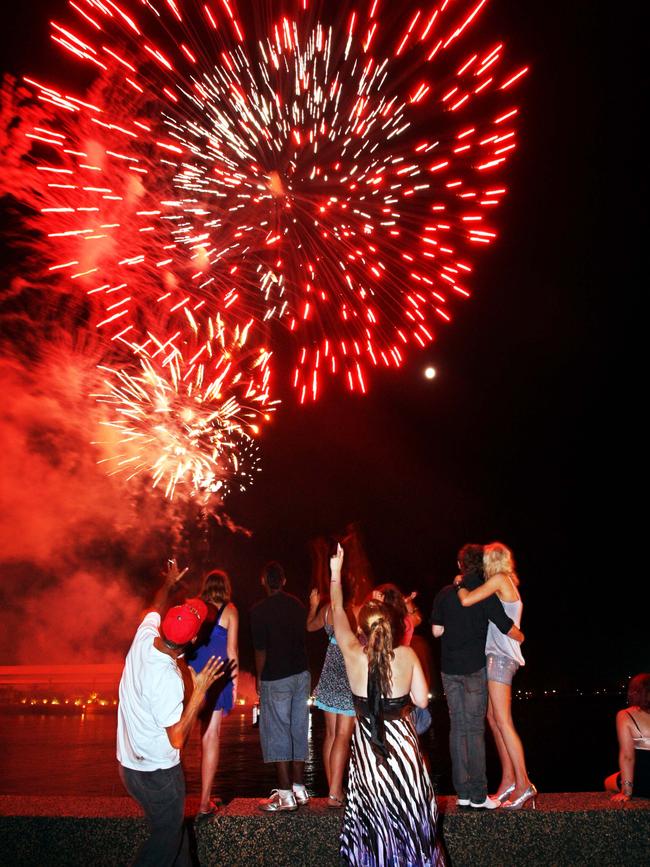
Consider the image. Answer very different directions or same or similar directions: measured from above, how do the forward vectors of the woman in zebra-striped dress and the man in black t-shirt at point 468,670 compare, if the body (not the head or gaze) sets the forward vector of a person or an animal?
same or similar directions

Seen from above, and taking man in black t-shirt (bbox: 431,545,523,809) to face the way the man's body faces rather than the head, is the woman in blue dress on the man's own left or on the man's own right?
on the man's own left

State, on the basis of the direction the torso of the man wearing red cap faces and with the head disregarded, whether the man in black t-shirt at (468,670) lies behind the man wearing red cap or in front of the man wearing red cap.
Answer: in front

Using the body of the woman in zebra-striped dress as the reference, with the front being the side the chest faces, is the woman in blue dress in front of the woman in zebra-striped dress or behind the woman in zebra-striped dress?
in front

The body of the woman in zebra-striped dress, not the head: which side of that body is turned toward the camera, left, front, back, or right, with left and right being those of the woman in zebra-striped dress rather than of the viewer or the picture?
back

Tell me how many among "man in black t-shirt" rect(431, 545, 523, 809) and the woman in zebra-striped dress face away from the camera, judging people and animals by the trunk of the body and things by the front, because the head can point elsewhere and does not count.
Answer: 2

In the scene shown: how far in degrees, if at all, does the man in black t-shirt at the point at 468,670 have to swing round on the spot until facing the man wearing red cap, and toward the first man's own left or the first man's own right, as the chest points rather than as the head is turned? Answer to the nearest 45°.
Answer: approximately 135° to the first man's own left

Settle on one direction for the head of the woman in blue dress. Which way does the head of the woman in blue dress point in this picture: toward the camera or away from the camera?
away from the camera

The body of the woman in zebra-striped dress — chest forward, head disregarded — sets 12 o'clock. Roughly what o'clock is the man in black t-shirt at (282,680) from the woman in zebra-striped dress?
The man in black t-shirt is roughly at 11 o'clock from the woman in zebra-striped dress.

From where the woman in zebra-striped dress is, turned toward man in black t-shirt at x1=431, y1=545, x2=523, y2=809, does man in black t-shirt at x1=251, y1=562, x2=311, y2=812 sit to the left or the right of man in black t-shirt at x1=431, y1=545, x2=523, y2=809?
left

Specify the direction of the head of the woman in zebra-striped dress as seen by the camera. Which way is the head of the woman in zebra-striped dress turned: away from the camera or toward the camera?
away from the camera

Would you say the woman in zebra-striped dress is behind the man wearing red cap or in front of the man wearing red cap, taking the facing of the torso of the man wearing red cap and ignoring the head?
in front

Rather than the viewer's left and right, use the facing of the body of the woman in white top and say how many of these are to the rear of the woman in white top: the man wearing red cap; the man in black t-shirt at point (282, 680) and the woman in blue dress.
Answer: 0

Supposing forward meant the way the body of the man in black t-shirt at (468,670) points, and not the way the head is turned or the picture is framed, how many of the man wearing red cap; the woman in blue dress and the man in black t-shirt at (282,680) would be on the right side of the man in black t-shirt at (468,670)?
0

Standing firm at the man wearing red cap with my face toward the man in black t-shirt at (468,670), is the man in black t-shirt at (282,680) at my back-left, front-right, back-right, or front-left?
front-left
